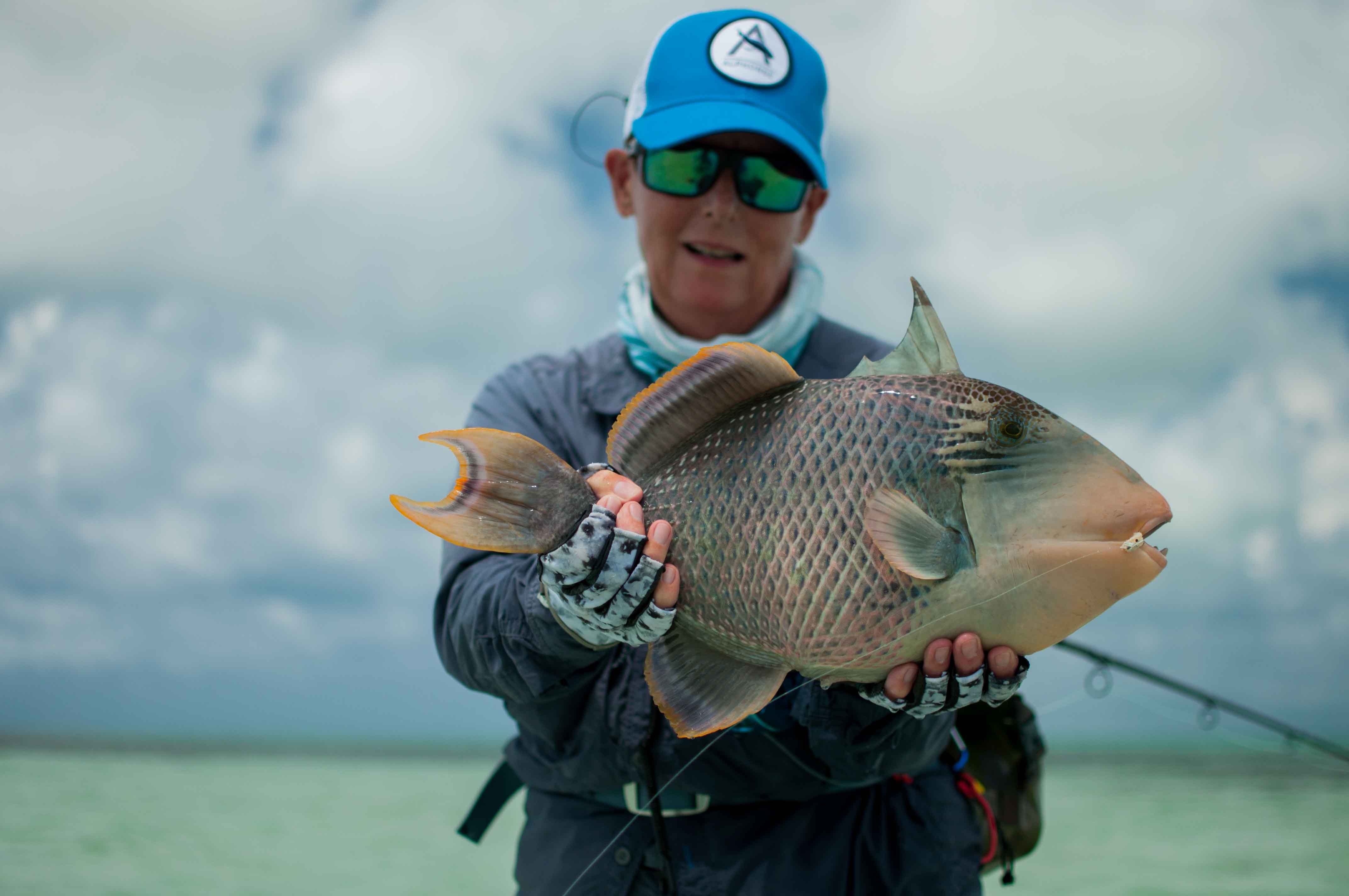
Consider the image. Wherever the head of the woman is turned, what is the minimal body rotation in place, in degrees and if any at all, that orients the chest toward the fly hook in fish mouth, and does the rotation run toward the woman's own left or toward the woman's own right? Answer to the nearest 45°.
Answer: approximately 45° to the woman's own left

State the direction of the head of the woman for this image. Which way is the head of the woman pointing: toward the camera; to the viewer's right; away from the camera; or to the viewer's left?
toward the camera

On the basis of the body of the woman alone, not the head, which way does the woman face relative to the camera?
toward the camera
